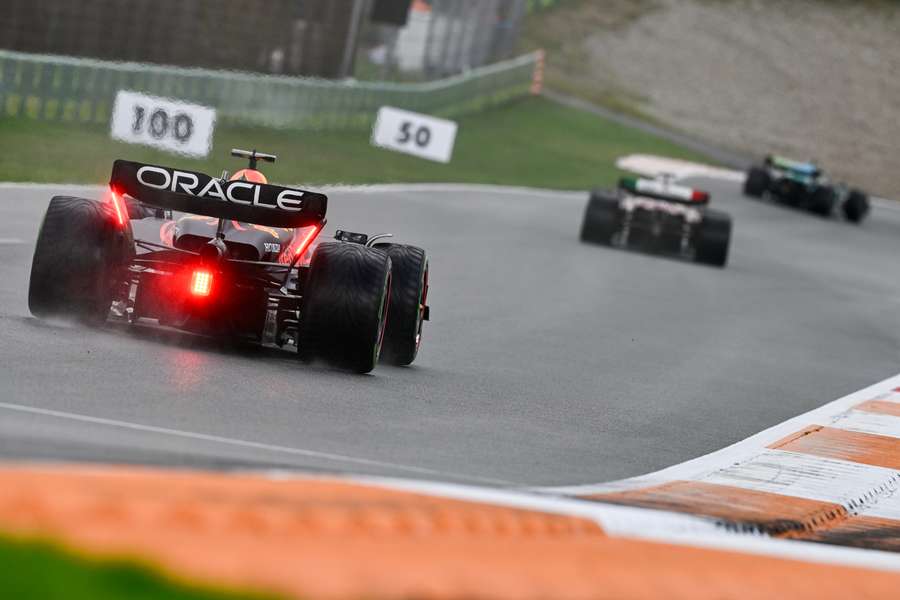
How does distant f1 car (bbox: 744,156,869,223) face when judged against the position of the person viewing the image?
facing away from the viewer and to the right of the viewer

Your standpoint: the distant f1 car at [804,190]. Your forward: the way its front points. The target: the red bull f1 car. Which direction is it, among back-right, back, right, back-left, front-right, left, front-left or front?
back-right

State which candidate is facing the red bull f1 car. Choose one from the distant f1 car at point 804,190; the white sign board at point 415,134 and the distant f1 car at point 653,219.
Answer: the white sign board

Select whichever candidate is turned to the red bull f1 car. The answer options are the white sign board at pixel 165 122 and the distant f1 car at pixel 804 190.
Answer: the white sign board

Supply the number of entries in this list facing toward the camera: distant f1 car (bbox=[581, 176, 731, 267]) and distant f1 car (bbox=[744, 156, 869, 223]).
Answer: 0

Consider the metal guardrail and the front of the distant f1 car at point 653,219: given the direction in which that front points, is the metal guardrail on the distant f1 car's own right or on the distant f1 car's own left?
on the distant f1 car's own left

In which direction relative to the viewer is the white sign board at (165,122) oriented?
toward the camera

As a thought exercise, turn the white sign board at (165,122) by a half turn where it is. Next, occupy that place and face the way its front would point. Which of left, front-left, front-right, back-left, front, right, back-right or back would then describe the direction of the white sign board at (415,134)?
front-right

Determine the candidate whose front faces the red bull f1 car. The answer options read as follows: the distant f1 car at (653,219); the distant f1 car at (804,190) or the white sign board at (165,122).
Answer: the white sign board

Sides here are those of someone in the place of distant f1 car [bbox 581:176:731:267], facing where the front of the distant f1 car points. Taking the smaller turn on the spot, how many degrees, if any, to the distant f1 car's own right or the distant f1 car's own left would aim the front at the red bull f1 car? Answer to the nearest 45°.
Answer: approximately 180°

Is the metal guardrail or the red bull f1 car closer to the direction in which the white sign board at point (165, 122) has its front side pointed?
the red bull f1 car

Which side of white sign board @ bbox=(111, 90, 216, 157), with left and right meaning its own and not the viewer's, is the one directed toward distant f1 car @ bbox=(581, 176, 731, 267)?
left

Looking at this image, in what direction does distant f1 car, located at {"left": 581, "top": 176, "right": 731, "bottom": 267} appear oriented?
away from the camera

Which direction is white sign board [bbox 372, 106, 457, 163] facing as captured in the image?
toward the camera

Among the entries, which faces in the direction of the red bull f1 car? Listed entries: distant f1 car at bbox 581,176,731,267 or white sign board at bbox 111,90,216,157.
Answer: the white sign board

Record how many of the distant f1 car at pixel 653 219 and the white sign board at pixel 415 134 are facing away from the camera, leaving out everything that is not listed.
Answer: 1

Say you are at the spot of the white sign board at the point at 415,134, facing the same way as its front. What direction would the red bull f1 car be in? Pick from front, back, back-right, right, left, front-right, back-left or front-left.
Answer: front

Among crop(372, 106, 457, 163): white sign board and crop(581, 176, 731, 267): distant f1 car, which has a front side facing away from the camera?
the distant f1 car
